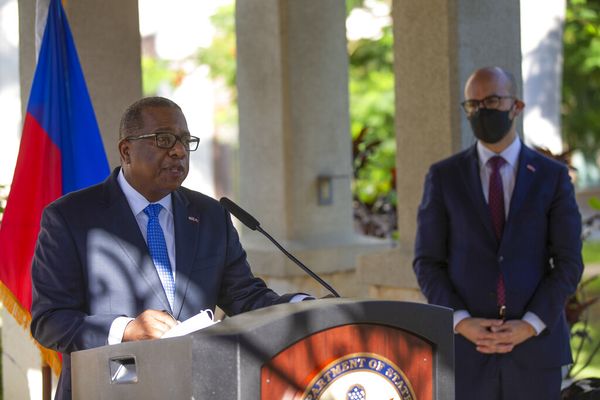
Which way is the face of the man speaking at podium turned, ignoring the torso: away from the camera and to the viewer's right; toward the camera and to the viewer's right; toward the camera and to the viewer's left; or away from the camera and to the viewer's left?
toward the camera and to the viewer's right

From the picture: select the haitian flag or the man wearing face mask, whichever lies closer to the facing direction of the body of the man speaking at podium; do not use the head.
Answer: the man wearing face mask

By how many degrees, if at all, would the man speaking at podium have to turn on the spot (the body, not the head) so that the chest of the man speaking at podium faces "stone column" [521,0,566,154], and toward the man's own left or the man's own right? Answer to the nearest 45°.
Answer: approximately 90° to the man's own left

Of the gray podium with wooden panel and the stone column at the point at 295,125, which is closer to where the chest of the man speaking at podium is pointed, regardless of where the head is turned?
the gray podium with wooden panel

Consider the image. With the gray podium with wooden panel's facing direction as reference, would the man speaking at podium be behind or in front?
behind

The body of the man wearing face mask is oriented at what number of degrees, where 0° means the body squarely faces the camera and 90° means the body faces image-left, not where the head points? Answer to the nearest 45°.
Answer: approximately 0°

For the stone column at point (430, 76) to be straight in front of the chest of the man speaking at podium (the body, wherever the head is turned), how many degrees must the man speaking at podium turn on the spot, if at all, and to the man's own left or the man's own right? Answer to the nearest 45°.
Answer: approximately 90° to the man's own left

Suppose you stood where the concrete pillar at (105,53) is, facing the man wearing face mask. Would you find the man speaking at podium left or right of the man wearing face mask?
right
